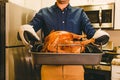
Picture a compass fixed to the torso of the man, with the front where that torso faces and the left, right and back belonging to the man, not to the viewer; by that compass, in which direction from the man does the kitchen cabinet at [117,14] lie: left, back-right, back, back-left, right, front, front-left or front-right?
back-left

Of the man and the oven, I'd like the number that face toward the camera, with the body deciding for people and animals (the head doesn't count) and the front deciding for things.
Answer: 2

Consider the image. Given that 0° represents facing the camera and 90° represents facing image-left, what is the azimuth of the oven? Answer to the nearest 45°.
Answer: approximately 0°

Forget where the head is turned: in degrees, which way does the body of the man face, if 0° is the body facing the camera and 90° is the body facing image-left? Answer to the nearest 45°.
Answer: approximately 0°
